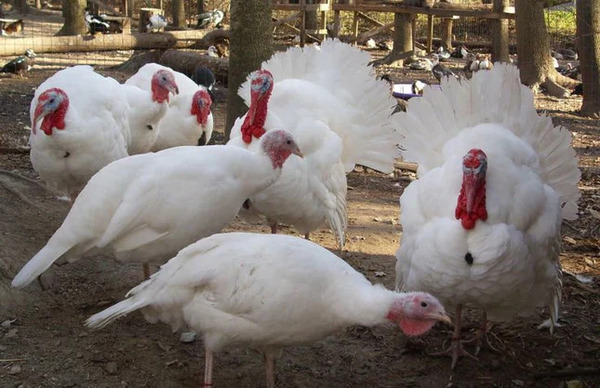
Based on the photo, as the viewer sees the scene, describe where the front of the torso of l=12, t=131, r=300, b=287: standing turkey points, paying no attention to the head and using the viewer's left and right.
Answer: facing to the right of the viewer

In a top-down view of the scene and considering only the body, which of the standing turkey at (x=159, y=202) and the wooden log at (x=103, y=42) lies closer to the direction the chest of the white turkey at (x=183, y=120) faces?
the standing turkey

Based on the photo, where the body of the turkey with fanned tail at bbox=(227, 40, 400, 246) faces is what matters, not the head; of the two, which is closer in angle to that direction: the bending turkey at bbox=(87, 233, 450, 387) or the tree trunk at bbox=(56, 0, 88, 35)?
the bending turkey

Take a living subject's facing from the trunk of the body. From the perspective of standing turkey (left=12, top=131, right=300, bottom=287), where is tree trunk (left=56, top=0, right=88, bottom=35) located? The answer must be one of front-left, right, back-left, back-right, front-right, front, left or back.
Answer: left

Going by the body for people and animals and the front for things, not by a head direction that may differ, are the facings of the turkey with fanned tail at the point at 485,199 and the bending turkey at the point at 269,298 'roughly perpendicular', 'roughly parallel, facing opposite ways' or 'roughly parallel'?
roughly perpendicular

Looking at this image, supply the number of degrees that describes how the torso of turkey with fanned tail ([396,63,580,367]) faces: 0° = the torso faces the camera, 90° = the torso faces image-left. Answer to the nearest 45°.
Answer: approximately 0°

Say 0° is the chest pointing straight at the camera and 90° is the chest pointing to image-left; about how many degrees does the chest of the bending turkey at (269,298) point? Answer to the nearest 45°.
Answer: approximately 270°

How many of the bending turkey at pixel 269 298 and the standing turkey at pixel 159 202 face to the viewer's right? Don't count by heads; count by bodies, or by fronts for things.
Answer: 2

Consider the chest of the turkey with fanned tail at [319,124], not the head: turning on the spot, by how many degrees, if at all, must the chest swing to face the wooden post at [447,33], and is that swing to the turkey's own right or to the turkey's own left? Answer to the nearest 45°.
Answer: approximately 135° to the turkey's own right

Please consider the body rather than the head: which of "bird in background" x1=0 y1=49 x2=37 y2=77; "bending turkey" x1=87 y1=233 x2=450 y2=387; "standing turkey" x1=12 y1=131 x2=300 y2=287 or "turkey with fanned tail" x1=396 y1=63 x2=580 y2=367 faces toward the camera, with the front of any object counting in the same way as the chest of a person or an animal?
the turkey with fanned tail

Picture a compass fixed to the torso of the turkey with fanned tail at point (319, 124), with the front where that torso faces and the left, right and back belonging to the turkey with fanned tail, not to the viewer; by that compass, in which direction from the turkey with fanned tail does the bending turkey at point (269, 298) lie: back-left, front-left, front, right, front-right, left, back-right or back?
front-left

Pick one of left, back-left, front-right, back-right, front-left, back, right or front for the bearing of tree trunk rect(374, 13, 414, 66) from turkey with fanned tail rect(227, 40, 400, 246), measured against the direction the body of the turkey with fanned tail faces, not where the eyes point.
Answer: back-right
